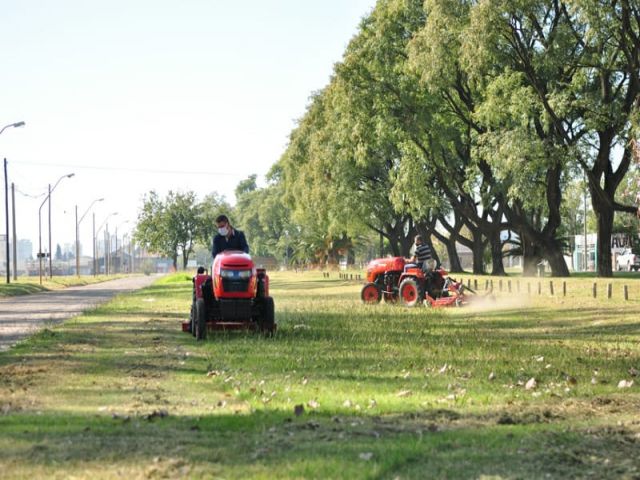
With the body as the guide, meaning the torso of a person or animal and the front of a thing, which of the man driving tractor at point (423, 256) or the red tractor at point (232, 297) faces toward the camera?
the red tractor

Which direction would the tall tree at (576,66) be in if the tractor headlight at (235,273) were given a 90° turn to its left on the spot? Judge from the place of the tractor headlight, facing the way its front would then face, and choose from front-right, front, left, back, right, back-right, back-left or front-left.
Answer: front-left

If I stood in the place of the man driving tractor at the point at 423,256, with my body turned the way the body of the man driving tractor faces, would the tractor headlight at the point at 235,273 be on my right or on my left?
on my left

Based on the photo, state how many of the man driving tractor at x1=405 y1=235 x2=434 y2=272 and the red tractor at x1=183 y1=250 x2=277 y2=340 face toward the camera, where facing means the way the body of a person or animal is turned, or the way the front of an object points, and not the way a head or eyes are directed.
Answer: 1

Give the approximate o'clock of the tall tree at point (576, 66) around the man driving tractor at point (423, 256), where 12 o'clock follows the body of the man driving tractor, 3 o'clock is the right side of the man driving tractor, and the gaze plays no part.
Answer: The tall tree is roughly at 4 o'clock from the man driving tractor.

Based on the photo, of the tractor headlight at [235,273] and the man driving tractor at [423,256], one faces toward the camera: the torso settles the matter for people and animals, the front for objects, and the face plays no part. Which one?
the tractor headlight

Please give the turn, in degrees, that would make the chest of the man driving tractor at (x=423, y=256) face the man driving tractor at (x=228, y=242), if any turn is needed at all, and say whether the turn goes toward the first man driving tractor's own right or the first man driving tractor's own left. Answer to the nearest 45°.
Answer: approximately 90° to the first man driving tractor's own left

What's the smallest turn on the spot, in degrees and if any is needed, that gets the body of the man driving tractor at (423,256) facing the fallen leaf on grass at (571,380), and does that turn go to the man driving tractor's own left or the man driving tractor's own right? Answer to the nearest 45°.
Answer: approximately 90° to the man driving tractor's own left

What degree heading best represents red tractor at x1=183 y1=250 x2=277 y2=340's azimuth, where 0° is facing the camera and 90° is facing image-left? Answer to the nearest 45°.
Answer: approximately 0°

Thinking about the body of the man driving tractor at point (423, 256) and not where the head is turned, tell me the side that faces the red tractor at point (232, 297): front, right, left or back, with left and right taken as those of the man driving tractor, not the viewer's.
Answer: left

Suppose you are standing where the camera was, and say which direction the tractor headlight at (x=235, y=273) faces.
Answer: facing the viewer

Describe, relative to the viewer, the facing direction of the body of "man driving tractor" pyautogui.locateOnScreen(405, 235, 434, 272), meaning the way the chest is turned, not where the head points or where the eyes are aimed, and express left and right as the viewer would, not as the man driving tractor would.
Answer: facing to the left of the viewer

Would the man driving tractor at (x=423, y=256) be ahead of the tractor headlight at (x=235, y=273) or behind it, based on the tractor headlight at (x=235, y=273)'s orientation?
behind

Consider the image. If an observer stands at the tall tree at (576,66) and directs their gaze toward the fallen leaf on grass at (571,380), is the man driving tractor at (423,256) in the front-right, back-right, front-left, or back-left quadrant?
front-right
